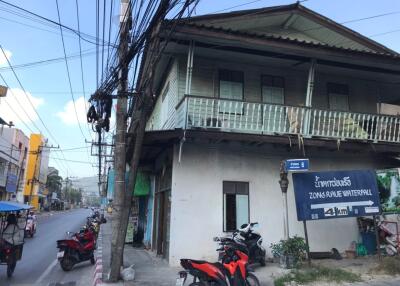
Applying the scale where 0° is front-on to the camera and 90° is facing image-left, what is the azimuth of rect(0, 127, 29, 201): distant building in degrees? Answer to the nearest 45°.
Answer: approximately 315°

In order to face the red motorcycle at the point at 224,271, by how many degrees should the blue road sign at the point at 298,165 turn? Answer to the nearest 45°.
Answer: approximately 45° to its right

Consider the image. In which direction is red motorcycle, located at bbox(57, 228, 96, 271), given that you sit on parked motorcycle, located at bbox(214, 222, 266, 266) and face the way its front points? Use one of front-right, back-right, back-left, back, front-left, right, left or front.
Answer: back-left

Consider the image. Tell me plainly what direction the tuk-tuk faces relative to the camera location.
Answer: facing away from the viewer

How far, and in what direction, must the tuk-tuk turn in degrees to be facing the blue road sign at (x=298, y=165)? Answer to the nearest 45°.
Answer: approximately 135° to its right

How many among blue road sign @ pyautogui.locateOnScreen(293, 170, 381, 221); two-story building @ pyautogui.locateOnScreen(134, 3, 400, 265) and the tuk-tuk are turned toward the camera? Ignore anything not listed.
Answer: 2

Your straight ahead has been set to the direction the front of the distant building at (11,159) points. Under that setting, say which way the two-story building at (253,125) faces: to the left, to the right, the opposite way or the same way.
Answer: to the right
